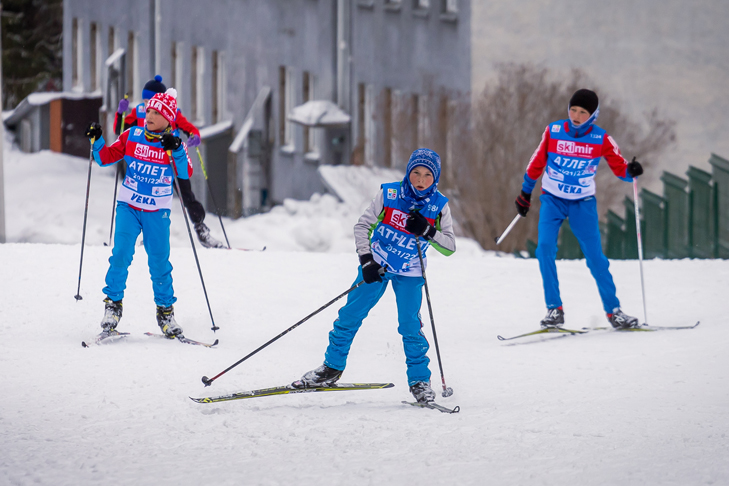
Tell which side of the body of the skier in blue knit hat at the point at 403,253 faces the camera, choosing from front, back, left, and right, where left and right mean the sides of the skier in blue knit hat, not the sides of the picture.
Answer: front

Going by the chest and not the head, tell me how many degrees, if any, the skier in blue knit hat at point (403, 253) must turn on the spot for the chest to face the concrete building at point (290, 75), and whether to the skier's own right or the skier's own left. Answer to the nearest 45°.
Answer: approximately 180°

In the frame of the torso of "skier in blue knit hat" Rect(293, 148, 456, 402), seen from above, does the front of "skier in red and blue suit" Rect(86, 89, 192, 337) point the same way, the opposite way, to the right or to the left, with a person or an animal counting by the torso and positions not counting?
the same way

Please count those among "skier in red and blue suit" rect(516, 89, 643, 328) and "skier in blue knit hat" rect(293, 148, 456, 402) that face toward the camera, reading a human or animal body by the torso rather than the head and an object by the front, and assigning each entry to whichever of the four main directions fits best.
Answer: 2

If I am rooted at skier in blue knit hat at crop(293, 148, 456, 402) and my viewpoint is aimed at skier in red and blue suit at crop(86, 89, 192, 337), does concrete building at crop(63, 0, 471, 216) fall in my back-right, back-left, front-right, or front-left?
front-right

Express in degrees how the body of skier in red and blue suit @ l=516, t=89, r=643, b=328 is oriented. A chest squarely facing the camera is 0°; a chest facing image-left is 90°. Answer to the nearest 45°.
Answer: approximately 0°

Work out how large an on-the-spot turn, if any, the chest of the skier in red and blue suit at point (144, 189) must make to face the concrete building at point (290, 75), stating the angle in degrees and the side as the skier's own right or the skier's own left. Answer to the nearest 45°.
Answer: approximately 180°

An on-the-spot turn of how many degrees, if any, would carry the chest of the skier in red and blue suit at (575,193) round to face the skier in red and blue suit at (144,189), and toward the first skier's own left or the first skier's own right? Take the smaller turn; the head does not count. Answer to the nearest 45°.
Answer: approximately 45° to the first skier's own right

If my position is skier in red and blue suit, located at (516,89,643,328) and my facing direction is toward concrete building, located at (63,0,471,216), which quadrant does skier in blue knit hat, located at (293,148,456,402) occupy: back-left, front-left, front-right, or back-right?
back-left

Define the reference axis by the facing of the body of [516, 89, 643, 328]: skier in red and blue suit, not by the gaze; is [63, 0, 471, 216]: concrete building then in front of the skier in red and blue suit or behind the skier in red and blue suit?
behind

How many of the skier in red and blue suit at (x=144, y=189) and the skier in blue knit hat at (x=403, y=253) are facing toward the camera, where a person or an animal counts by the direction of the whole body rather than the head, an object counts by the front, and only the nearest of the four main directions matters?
2
